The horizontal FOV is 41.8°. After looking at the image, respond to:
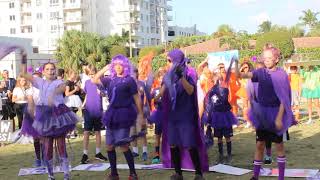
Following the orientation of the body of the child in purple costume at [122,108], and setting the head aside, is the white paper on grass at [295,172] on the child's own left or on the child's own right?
on the child's own left

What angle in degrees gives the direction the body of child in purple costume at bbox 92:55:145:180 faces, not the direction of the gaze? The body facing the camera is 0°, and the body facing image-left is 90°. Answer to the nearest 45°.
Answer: approximately 0°

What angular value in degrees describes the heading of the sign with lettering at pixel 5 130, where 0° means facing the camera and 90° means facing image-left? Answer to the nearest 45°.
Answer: approximately 0°

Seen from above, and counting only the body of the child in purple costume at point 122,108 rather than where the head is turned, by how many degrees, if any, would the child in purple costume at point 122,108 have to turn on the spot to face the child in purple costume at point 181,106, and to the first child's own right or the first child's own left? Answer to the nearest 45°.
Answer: approximately 90° to the first child's own left

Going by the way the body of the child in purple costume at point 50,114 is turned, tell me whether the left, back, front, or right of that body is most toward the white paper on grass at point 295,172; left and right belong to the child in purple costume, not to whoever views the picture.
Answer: left

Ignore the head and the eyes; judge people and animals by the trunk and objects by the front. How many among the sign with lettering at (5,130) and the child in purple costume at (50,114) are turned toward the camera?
2
